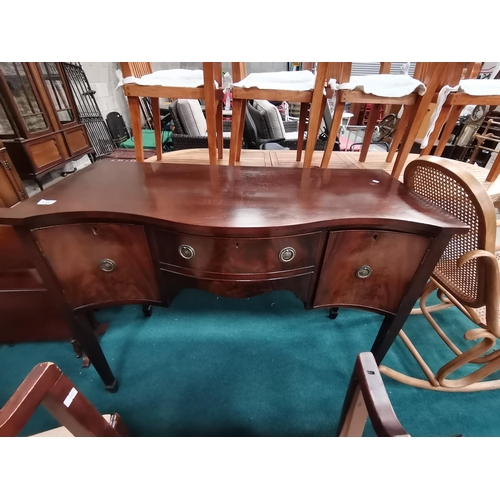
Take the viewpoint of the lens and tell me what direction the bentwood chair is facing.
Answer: facing away from the viewer and to the right of the viewer

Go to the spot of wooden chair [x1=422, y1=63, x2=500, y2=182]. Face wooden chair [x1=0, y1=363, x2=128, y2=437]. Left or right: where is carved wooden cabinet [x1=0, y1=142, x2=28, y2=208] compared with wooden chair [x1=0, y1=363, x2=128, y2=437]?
right

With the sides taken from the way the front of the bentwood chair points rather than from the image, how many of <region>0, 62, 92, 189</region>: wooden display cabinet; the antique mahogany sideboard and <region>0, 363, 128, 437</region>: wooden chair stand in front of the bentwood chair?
0

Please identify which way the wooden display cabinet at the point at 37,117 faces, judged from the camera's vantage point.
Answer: facing the viewer and to the right of the viewer

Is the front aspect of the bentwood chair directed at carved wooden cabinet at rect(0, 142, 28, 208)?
no

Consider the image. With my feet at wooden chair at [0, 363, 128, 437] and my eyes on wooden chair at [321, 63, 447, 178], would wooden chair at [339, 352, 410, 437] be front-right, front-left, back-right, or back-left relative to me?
front-right

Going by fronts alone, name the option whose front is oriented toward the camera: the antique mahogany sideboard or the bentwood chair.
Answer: the antique mahogany sideboard

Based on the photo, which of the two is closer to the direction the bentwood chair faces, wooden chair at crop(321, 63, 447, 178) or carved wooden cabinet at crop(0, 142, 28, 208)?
the wooden chair

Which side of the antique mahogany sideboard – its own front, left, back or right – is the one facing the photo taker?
front

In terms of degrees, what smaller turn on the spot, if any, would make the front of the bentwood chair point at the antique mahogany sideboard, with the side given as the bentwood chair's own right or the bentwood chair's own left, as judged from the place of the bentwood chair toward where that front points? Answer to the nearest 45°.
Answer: approximately 180°

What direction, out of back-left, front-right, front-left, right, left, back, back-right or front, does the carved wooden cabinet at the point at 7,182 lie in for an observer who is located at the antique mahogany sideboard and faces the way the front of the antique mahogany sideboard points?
back-right

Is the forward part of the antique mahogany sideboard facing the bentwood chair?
no
